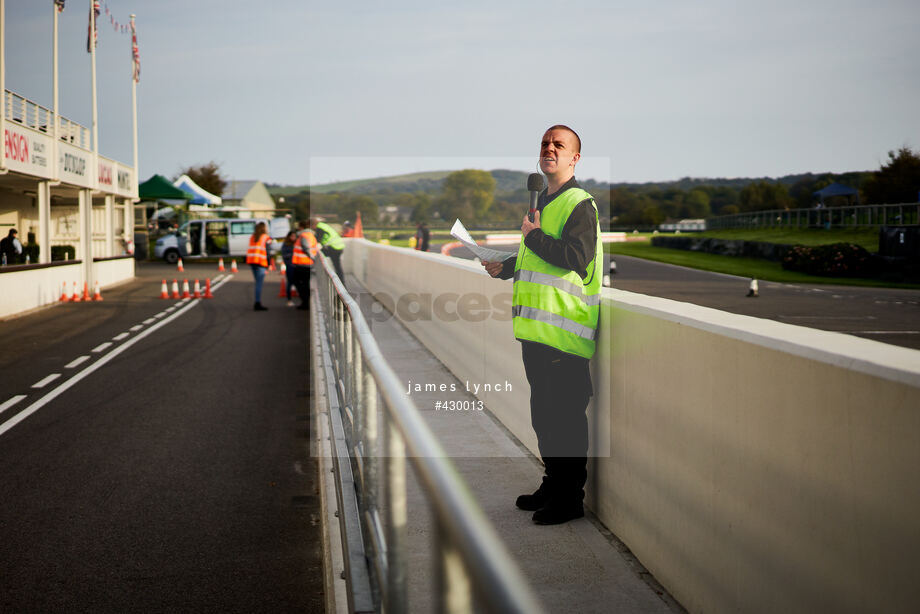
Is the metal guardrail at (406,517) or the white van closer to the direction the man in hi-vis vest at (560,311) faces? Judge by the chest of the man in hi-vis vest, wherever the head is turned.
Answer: the metal guardrail

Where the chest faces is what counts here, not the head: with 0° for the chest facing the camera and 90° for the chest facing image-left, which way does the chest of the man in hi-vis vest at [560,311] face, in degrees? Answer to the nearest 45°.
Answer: approximately 45°

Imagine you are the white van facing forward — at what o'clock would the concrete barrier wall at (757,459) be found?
The concrete barrier wall is roughly at 9 o'clock from the white van.

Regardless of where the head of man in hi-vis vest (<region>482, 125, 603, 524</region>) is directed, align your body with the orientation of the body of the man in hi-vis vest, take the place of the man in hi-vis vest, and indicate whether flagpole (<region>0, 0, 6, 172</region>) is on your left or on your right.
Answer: on your right

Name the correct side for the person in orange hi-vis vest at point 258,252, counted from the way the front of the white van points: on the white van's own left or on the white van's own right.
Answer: on the white van's own left

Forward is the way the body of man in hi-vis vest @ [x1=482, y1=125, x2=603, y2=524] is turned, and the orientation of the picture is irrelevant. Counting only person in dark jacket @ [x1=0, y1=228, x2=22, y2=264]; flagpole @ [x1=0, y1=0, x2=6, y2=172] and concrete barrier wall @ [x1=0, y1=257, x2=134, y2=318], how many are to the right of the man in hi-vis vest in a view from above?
3

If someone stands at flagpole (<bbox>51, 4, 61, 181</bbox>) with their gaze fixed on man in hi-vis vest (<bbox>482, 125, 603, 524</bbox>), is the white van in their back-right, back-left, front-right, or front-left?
back-left

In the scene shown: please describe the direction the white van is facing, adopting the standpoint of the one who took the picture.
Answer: facing to the left of the viewer

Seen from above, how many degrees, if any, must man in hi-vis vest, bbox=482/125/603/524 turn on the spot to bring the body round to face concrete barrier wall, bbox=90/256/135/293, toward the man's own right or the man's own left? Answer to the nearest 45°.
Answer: approximately 90° to the man's own right

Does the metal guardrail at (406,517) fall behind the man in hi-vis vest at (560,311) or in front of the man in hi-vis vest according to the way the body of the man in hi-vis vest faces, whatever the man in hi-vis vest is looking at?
in front

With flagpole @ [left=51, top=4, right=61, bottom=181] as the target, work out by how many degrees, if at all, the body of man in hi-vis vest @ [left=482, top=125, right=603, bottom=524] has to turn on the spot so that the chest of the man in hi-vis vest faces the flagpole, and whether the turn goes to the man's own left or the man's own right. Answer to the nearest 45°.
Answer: approximately 90° to the man's own right

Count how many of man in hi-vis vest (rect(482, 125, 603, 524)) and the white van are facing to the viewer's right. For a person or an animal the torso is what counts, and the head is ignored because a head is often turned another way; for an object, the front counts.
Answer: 0

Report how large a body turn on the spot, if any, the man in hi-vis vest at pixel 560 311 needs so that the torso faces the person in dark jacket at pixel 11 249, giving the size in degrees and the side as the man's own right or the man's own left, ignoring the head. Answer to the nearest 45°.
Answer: approximately 90° to the man's own right
